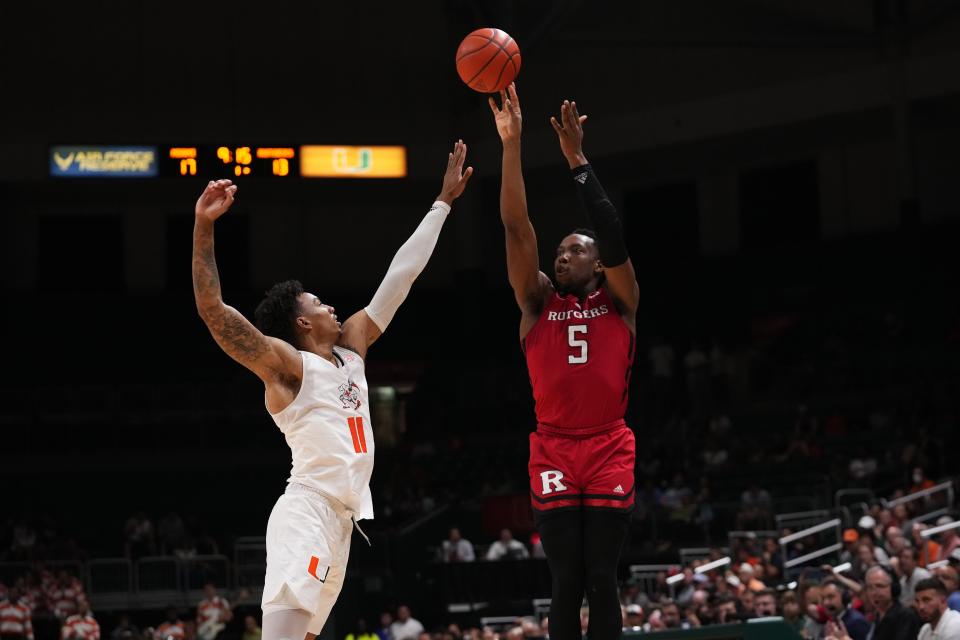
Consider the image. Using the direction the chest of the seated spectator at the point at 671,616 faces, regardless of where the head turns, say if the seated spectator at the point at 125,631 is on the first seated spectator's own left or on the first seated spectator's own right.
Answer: on the first seated spectator's own right

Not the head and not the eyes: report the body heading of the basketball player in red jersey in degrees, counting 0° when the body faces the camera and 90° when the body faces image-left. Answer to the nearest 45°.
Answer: approximately 0°

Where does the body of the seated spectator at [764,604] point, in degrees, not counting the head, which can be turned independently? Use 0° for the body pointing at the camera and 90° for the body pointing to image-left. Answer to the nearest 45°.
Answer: approximately 45°

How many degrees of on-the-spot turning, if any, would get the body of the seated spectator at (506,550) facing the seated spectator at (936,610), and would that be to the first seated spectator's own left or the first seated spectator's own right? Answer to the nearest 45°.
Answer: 0° — they already face them

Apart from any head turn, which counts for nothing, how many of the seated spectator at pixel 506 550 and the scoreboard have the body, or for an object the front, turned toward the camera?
2

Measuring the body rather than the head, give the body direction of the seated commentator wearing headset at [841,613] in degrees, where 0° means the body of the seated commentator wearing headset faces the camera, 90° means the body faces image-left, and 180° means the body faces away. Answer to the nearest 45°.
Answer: approximately 45°

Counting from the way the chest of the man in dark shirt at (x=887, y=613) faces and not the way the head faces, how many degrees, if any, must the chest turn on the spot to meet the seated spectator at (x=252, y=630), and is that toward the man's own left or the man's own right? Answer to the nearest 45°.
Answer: approximately 90° to the man's own right

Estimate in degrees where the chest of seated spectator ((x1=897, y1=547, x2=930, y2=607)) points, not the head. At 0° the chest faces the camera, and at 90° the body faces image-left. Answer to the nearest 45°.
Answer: approximately 45°

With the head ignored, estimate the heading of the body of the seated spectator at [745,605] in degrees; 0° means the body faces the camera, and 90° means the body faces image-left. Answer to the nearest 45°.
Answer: approximately 45°

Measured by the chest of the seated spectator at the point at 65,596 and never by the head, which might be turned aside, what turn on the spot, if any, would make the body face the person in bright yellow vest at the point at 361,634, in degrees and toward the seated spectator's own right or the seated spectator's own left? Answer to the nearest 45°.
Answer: approximately 45° to the seated spectator's own left
